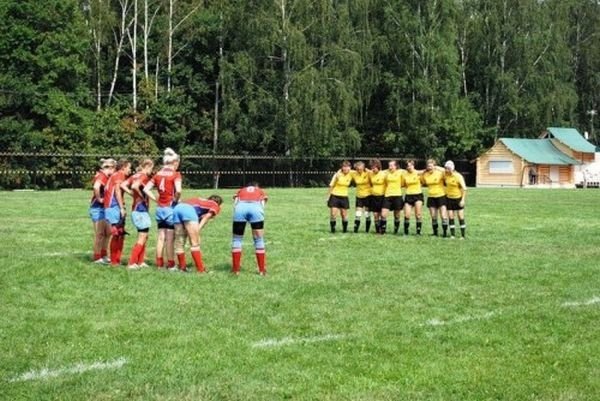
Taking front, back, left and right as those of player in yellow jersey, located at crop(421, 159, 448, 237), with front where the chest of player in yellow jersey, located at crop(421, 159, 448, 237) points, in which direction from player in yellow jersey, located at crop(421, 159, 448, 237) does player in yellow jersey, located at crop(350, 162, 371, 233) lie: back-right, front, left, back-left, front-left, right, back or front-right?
front-right

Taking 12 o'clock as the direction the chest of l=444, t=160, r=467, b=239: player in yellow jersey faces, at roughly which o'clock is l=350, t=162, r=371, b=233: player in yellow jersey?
l=350, t=162, r=371, b=233: player in yellow jersey is roughly at 2 o'clock from l=444, t=160, r=467, b=239: player in yellow jersey.

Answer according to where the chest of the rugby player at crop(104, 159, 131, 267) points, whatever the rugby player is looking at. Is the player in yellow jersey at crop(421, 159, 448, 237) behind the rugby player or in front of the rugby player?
in front

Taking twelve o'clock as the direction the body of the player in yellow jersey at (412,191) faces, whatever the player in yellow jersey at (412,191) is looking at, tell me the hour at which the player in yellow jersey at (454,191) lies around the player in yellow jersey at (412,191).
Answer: the player in yellow jersey at (454,191) is roughly at 10 o'clock from the player in yellow jersey at (412,191).

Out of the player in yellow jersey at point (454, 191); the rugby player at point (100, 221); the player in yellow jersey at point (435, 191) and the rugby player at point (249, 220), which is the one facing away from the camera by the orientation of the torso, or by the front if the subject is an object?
the rugby player at point (249, 220)

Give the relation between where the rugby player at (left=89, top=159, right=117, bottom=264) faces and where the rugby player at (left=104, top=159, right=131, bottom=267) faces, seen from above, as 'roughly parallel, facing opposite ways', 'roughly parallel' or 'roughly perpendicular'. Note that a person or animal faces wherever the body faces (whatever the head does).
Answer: roughly parallel

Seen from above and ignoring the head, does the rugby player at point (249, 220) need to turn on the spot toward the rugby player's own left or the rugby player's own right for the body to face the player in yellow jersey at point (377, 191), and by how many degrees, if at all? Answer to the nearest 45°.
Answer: approximately 45° to the rugby player's own right

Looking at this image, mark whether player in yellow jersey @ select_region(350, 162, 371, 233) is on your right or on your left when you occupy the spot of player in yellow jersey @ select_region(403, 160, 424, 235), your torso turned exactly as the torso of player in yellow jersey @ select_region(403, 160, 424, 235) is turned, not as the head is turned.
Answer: on your right

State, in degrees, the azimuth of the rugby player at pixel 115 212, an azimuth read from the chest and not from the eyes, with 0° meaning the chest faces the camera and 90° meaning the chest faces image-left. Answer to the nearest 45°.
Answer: approximately 270°

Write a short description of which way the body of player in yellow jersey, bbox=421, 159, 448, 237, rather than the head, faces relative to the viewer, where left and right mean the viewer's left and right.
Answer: facing the viewer and to the left of the viewer

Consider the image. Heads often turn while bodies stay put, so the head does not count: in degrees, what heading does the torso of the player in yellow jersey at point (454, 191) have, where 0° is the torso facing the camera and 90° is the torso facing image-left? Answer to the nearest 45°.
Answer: approximately 45°

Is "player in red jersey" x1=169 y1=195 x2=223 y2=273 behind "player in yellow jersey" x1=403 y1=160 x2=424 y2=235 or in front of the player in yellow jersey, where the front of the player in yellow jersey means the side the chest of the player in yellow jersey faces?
in front

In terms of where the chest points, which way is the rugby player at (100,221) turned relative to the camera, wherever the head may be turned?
to the viewer's right

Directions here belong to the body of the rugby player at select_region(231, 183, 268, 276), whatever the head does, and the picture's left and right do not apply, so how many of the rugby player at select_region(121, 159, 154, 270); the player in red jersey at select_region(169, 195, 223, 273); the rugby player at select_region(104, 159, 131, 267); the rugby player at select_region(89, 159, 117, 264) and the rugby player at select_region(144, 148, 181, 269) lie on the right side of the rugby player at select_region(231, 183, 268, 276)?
0

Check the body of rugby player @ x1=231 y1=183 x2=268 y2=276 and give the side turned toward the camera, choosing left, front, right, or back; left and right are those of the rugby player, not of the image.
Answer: back

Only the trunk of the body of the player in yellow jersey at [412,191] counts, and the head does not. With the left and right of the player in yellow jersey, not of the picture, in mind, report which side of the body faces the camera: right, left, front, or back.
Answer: front
